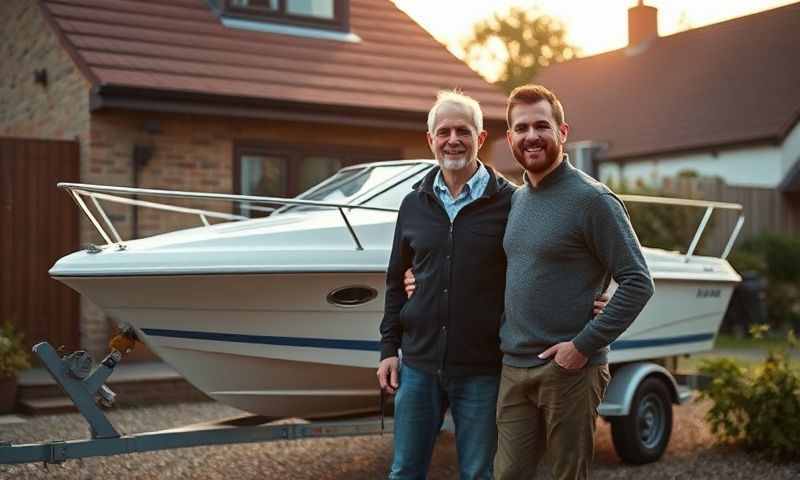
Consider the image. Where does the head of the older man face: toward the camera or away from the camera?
toward the camera

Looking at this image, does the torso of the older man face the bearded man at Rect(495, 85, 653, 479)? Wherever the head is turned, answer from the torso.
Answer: no

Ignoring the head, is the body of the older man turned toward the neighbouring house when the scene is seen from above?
no

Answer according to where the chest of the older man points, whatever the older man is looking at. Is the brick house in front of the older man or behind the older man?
behind

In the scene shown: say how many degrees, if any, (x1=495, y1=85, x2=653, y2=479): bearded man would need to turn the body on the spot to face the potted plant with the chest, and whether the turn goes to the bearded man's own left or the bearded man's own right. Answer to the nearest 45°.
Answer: approximately 90° to the bearded man's own right

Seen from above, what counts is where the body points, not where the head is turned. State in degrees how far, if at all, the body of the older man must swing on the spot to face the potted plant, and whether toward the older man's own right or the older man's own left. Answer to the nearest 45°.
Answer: approximately 135° to the older man's own right

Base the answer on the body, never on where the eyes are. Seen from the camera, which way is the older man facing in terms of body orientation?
toward the camera

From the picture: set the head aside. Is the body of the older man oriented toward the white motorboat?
no

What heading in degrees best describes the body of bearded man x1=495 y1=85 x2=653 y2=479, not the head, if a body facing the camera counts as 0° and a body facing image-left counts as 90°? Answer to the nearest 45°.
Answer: approximately 45°

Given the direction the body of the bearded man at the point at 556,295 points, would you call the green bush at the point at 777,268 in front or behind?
behind

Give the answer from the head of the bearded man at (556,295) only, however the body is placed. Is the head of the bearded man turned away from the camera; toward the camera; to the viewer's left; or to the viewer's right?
toward the camera

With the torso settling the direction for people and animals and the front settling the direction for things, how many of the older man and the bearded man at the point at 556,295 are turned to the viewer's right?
0
